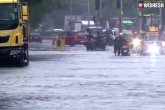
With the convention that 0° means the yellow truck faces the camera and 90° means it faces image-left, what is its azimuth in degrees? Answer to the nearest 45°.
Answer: approximately 0°
